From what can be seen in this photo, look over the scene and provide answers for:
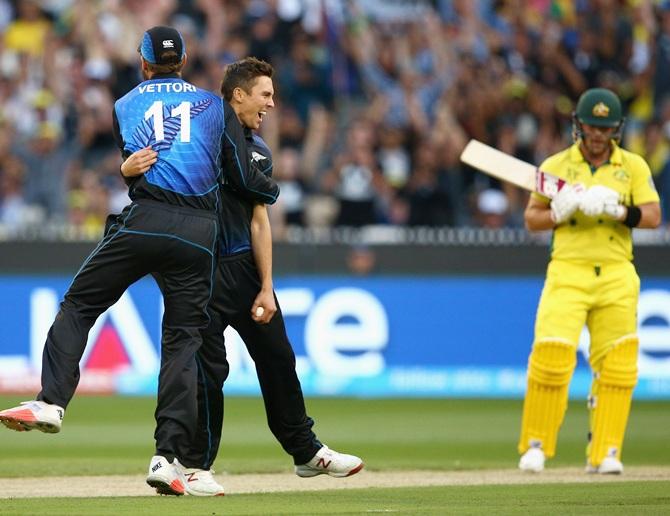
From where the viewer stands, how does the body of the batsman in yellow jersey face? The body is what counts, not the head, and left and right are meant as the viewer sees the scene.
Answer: facing the viewer

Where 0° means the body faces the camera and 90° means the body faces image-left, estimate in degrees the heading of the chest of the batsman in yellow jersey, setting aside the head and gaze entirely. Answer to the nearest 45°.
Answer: approximately 0°
